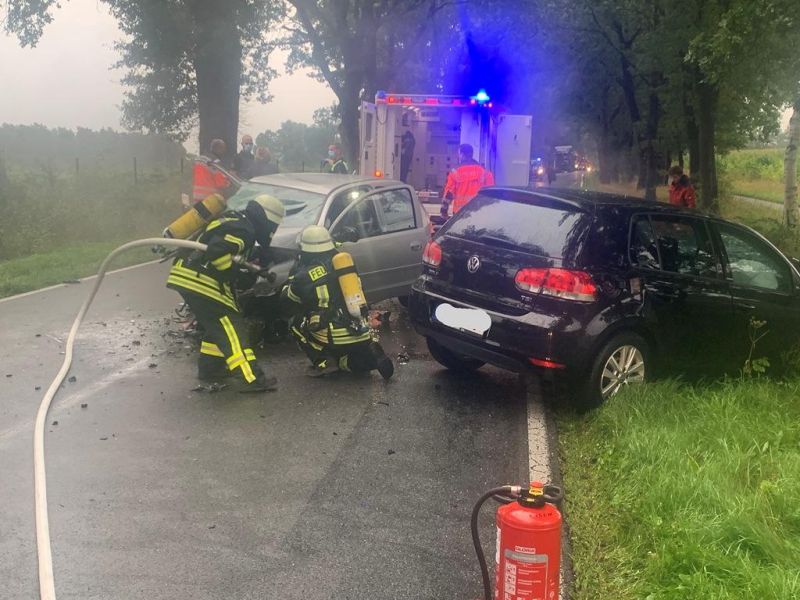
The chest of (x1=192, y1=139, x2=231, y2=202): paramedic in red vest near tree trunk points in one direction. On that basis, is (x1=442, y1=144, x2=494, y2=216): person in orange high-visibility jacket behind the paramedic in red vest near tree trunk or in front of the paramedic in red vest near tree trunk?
in front

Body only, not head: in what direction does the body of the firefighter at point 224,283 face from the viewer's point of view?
to the viewer's right

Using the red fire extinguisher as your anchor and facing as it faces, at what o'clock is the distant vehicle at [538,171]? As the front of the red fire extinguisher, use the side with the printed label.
The distant vehicle is roughly at 6 o'clock from the red fire extinguisher.

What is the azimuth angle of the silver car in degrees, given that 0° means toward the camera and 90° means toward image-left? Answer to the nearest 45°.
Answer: approximately 45°

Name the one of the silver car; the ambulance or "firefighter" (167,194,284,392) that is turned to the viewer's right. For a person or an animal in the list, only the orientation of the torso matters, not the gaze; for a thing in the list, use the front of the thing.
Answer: the firefighter

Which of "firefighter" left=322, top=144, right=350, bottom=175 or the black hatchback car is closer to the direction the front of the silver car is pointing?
the black hatchback car

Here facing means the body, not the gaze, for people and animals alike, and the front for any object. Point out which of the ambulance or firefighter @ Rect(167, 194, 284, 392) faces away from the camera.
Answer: the ambulance

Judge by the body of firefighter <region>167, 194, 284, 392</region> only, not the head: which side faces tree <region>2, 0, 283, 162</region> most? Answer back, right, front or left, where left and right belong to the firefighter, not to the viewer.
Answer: left

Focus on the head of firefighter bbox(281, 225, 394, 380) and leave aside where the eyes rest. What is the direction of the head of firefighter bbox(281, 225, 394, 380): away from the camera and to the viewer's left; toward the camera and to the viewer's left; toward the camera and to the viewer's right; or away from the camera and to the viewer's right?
away from the camera and to the viewer's left

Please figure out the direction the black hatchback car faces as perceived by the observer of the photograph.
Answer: facing away from the viewer and to the right of the viewer

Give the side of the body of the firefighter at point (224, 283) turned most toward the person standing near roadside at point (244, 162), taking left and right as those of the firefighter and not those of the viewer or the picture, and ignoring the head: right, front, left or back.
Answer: left
